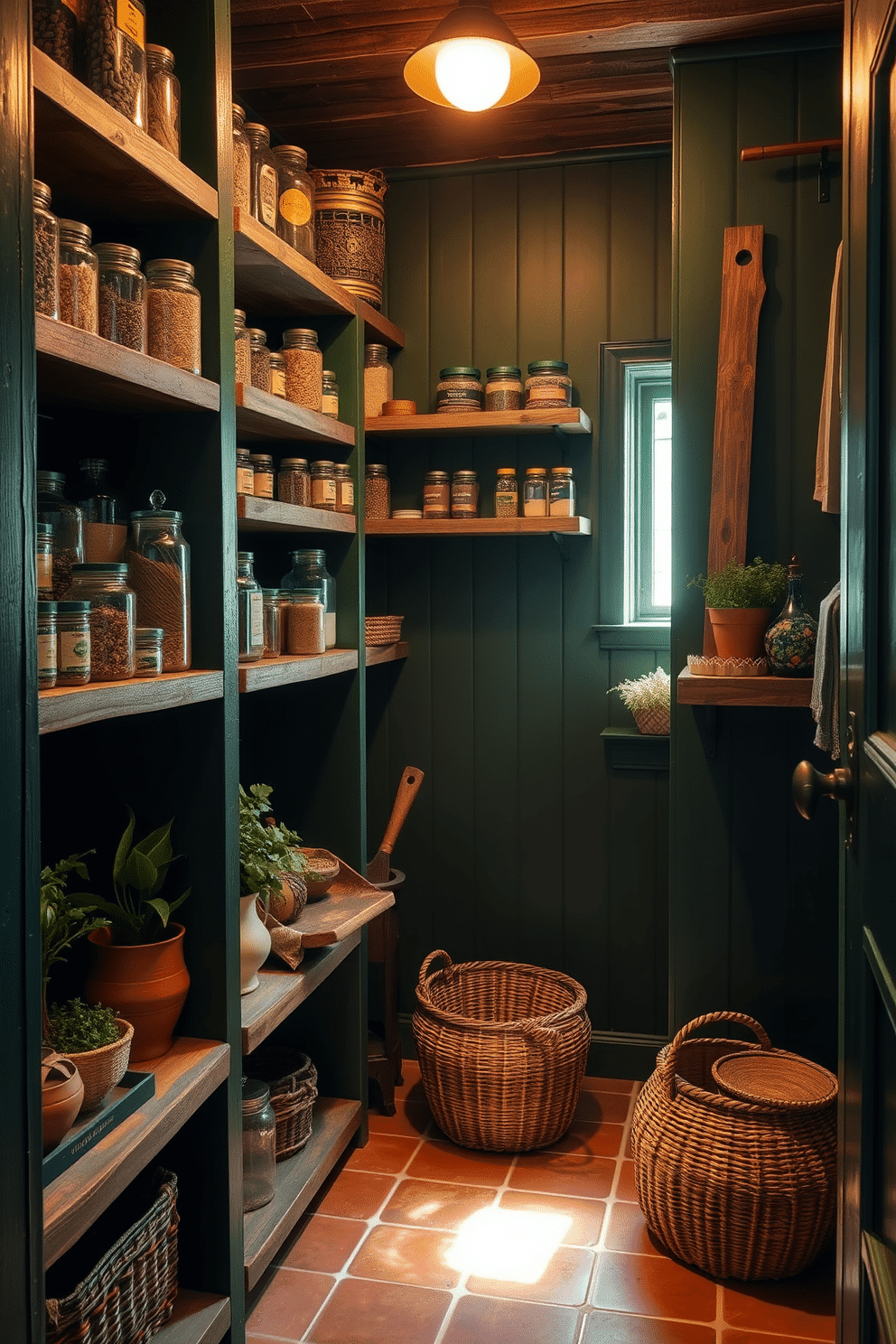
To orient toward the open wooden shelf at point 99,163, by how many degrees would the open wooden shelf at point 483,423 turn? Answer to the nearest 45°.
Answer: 0° — it already faces it

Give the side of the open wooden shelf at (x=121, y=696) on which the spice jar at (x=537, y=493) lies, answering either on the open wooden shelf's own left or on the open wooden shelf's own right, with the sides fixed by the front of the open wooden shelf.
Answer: on the open wooden shelf's own left

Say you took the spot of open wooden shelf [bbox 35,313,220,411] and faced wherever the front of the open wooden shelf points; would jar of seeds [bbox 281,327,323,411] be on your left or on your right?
on your left

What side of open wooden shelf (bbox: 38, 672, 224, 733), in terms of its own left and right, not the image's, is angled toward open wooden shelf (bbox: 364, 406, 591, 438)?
left

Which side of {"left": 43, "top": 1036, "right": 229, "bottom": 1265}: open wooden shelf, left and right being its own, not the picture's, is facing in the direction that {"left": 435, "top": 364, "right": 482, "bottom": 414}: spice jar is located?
left

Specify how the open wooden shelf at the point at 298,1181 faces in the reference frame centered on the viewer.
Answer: facing the viewer and to the right of the viewer

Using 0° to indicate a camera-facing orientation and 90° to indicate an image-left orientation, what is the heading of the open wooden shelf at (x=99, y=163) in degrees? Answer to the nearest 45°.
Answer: approximately 315°

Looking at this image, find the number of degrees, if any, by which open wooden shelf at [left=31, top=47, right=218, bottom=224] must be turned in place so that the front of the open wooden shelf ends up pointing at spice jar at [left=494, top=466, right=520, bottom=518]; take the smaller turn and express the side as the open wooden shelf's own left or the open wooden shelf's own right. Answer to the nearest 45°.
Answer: approximately 90° to the open wooden shelf's own left

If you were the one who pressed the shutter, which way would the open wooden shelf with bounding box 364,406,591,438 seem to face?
facing the viewer
